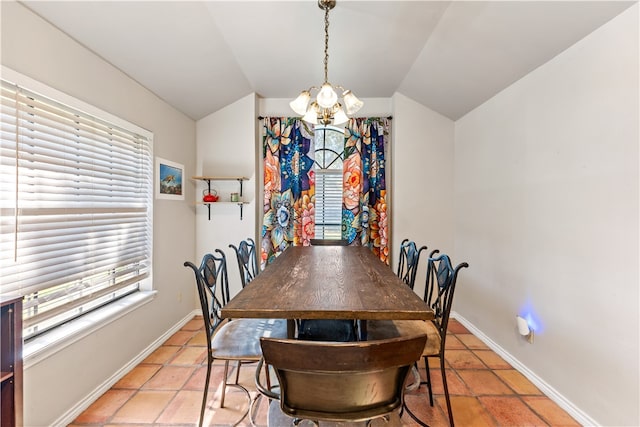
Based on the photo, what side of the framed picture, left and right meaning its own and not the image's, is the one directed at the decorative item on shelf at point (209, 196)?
left

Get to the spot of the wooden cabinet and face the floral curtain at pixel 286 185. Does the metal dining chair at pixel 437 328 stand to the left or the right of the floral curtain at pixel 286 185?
right

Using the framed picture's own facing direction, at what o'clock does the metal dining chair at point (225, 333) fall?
The metal dining chair is roughly at 1 o'clock from the framed picture.

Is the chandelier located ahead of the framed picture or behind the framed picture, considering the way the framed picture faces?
ahead

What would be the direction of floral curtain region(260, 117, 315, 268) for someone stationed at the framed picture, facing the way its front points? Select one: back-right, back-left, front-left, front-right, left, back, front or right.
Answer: front-left

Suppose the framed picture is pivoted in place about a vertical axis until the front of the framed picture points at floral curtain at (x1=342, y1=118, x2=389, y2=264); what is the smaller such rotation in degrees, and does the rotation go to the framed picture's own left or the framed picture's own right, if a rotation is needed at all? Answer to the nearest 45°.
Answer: approximately 45° to the framed picture's own left

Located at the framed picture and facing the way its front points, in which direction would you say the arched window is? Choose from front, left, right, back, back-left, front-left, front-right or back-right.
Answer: front-left

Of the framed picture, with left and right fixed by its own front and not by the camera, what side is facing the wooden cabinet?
right

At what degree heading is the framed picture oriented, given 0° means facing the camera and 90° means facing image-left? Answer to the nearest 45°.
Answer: approximately 315°

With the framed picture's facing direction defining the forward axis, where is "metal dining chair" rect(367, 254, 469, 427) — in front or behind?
in front
